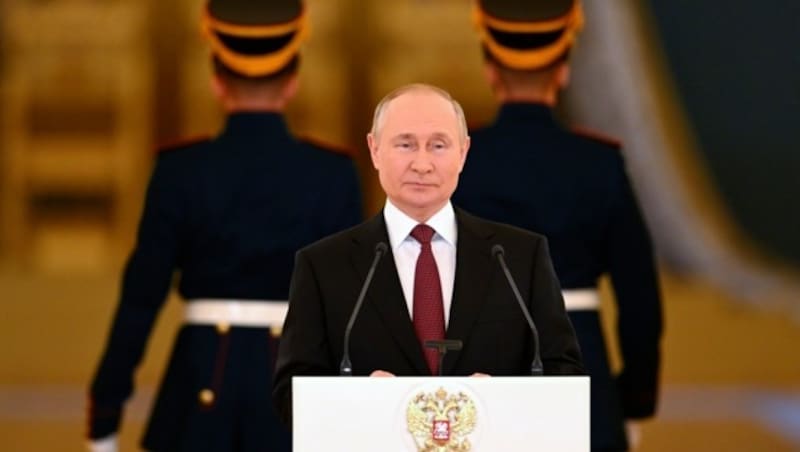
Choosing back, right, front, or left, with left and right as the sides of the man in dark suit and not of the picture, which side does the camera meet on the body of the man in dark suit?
front

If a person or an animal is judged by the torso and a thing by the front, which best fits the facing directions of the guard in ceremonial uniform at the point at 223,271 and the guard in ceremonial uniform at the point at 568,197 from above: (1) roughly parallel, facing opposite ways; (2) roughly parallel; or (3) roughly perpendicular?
roughly parallel

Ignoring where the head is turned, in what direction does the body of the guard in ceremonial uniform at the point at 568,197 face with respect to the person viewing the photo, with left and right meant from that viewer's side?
facing away from the viewer

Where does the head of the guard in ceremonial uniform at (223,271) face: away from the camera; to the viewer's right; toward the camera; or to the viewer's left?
away from the camera

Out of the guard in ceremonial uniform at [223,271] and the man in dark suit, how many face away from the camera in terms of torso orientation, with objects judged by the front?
1

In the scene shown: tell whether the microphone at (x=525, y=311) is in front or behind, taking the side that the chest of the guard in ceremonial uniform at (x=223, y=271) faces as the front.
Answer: behind

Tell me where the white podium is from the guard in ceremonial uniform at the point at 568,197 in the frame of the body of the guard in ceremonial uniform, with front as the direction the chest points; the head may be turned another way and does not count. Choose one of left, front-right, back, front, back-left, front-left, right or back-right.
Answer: back

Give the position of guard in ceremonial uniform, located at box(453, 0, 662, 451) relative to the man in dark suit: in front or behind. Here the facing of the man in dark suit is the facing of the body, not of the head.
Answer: behind

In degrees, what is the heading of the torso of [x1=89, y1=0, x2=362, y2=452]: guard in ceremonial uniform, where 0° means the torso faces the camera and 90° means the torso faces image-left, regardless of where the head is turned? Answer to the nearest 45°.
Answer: approximately 180°
